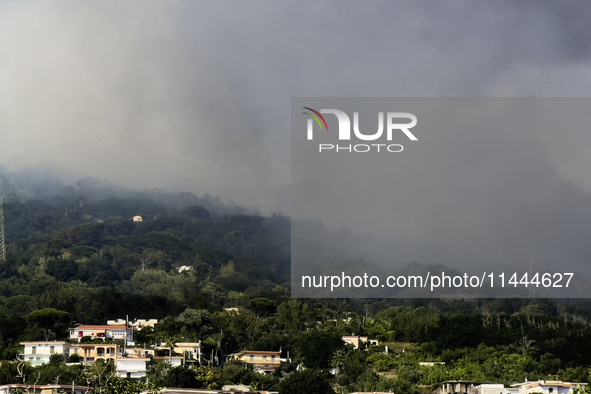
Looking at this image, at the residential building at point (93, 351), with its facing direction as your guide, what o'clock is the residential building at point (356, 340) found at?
the residential building at point (356, 340) is roughly at 9 o'clock from the residential building at point (93, 351).

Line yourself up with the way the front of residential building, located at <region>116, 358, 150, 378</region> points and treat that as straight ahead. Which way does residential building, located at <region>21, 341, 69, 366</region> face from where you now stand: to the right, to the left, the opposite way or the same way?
the same way

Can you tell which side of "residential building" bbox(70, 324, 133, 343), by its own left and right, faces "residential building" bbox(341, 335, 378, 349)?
left

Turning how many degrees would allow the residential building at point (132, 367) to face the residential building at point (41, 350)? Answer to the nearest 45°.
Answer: approximately 135° to its right

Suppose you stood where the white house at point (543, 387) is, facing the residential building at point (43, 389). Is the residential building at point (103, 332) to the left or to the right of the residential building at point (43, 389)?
right

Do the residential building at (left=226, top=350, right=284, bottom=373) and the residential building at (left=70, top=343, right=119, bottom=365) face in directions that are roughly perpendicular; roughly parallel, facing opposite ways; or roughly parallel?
roughly parallel

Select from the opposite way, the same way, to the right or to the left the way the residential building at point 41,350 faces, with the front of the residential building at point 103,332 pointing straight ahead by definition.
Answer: the same way

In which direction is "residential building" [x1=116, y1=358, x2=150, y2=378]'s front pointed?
toward the camera

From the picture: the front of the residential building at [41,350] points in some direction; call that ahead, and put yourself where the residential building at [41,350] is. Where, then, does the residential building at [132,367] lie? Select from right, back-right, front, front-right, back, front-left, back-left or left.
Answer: front-left

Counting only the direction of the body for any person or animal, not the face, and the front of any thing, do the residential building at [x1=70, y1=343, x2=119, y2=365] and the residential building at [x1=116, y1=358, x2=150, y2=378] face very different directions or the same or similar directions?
same or similar directions

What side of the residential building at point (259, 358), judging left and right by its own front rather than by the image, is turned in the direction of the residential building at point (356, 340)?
left

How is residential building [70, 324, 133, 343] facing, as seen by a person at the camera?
facing the viewer

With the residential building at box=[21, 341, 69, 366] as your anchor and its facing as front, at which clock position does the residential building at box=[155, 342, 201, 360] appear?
the residential building at box=[155, 342, 201, 360] is roughly at 9 o'clock from the residential building at box=[21, 341, 69, 366].

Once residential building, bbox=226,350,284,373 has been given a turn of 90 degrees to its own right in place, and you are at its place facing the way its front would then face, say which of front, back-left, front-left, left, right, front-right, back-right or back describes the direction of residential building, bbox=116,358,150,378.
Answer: front-left

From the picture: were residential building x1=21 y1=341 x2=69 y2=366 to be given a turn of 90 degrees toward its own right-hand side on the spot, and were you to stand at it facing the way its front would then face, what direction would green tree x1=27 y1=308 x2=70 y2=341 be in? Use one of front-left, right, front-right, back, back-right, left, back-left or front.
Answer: right

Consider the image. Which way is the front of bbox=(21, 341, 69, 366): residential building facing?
toward the camera

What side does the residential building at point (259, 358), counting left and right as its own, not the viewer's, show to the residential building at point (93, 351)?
right

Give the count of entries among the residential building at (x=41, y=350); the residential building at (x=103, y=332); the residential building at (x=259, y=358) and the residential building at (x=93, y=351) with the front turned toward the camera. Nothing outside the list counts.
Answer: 4

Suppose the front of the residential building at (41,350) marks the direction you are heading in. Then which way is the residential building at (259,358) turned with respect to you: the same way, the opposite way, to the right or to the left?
the same way
